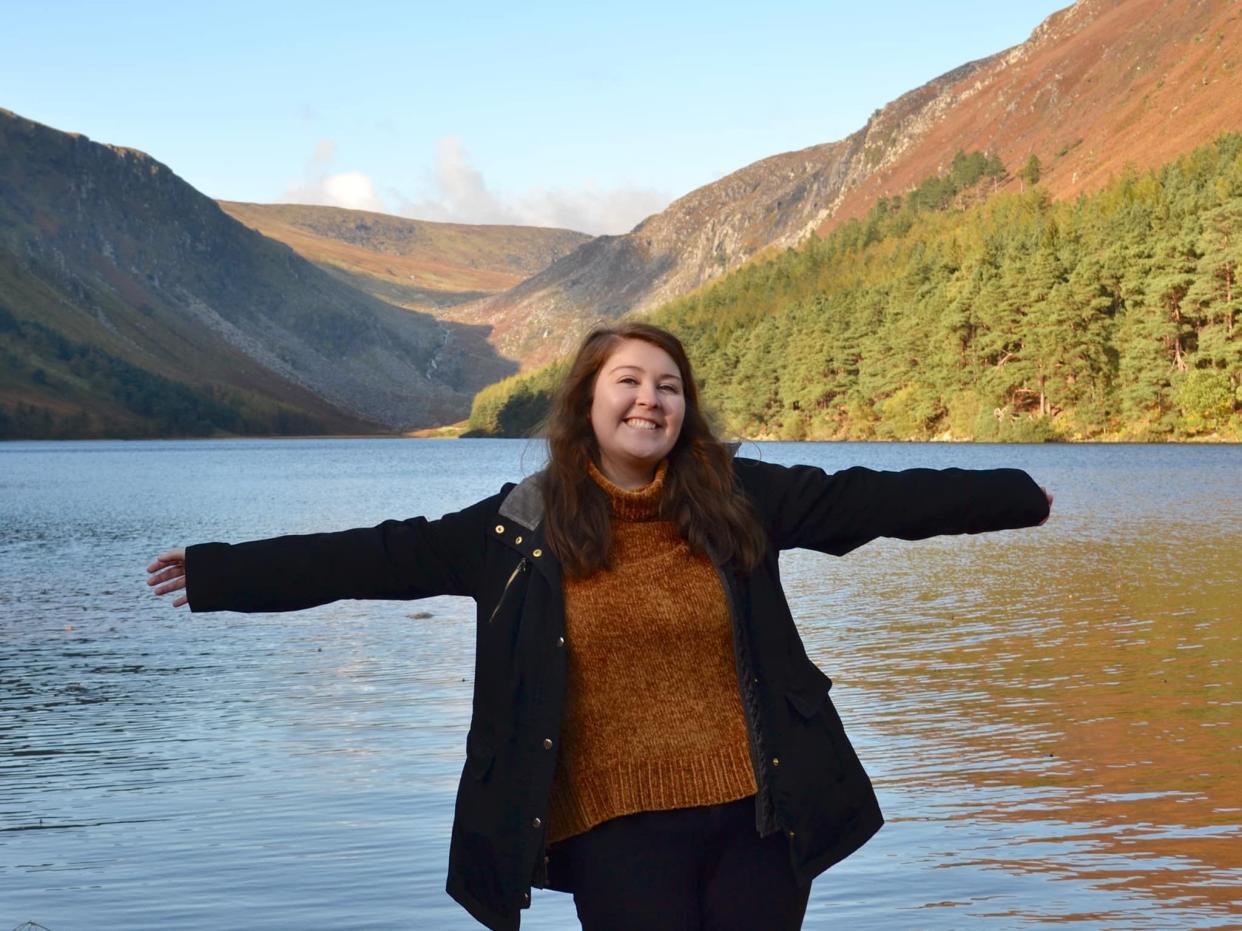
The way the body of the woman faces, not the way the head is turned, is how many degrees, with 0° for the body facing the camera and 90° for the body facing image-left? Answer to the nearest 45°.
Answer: approximately 0°
